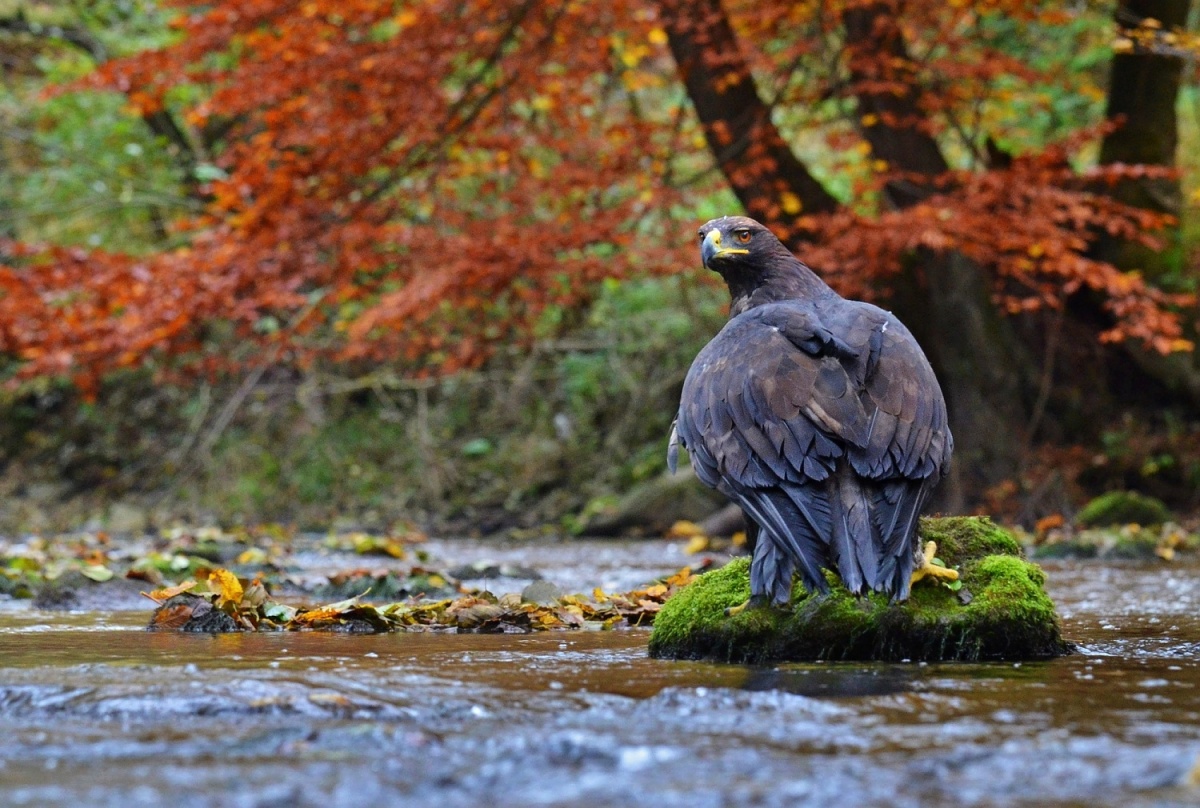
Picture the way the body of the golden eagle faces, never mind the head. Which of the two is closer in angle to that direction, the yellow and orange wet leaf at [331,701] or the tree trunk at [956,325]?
the tree trunk

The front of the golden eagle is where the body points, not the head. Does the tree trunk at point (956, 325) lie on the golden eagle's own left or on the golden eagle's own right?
on the golden eagle's own right

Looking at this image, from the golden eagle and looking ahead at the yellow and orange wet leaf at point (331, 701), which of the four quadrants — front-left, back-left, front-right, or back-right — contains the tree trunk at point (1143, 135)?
back-right

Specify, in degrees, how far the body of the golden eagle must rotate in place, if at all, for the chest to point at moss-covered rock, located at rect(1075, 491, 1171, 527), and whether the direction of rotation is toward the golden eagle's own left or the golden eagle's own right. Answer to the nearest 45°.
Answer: approximately 45° to the golden eagle's own right

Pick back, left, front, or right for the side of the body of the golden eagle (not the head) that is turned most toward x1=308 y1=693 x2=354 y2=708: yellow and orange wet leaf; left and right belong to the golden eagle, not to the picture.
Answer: left

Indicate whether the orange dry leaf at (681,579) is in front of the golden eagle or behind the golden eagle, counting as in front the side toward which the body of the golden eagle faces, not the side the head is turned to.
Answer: in front

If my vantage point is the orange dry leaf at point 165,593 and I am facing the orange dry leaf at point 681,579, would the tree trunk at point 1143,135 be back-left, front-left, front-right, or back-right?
front-left

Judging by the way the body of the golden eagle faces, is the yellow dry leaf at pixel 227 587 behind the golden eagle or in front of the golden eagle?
in front

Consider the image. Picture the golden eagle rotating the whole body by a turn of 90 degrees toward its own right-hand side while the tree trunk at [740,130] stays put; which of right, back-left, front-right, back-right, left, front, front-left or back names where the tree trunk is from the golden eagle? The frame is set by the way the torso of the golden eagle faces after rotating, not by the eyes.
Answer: front-left

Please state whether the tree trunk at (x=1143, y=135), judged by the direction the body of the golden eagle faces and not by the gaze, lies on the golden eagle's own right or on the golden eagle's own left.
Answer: on the golden eagle's own right

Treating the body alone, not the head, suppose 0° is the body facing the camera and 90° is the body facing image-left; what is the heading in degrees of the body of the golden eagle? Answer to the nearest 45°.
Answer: approximately 135°
